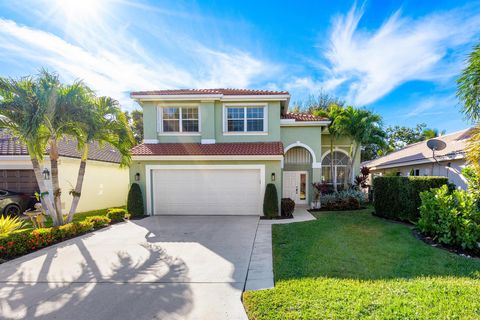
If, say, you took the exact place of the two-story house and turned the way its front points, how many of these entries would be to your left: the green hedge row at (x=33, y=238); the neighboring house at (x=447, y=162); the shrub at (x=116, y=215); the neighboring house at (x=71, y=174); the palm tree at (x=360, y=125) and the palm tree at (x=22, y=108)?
2

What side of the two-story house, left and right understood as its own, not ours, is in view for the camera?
front

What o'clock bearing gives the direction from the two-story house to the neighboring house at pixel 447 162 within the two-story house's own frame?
The neighboring house is roughly at 9 o'clock from the two-story house.

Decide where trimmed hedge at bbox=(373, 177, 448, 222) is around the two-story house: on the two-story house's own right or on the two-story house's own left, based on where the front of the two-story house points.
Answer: on the two-story house's own left

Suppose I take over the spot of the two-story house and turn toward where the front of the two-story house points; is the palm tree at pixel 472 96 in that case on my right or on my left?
on my left

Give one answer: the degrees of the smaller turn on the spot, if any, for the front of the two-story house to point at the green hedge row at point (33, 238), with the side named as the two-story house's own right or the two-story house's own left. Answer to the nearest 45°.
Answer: approximately 45° to the two-story house's own right

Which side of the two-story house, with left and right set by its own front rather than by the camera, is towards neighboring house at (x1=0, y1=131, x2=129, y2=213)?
right

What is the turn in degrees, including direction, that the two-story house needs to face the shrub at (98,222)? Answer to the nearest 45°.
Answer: approximately 45° to its right

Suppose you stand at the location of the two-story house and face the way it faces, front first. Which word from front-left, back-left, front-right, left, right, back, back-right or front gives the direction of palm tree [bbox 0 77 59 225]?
front-right

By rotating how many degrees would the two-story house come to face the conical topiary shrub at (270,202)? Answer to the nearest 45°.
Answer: approximately 45° to its left

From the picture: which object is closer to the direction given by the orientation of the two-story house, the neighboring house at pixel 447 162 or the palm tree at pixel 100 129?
the palm tree

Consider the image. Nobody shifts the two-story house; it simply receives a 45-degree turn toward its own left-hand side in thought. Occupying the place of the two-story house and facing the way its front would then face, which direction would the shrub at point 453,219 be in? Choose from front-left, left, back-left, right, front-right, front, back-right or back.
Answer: front
